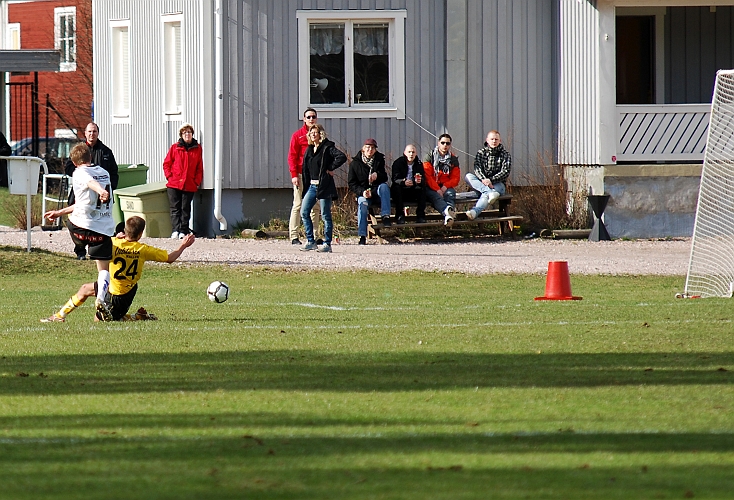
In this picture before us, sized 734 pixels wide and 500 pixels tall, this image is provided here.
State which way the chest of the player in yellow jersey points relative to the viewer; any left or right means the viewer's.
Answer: facing away from the viewer

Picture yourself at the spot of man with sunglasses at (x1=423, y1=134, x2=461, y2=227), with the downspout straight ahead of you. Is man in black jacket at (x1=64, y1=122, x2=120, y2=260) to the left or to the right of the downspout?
left

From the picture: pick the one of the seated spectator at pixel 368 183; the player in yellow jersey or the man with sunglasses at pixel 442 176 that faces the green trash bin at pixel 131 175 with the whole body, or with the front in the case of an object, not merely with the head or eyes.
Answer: the player in yellow jersey

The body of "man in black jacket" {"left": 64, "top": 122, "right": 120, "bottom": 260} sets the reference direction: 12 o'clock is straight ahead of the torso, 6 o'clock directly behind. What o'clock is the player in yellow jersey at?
The player in yellow jersey is roughly at 12 o'clock from the man in black jacket.

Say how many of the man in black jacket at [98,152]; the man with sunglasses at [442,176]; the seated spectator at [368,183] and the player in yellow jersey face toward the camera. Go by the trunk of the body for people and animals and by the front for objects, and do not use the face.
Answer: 3

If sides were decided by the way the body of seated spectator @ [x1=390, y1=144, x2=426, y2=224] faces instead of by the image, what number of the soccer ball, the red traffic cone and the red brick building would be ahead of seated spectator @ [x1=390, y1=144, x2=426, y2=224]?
2

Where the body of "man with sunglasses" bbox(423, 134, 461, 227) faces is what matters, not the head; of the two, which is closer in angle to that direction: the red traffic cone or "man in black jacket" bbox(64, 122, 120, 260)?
the red traffic cone
